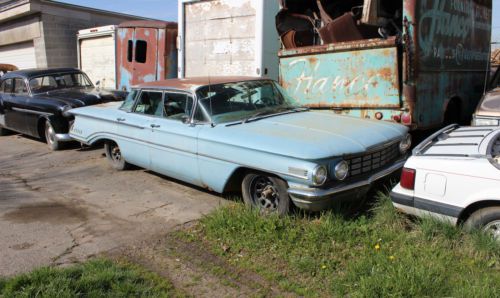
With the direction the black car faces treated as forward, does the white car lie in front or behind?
in front

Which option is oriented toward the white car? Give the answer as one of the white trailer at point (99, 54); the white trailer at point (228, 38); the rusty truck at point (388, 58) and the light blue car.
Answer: the light blue car

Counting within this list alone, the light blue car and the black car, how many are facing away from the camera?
0

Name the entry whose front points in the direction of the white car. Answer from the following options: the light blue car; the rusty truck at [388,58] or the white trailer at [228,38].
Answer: the light blue car

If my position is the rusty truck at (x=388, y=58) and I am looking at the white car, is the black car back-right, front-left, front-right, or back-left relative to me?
front-right

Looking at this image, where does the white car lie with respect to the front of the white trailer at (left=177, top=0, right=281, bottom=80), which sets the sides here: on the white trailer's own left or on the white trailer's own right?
on the white trailer's own right

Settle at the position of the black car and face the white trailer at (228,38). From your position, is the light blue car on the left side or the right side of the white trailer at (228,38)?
right

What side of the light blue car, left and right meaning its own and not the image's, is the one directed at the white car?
front

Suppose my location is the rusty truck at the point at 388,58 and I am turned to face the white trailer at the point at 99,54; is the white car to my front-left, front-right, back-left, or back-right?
back-left

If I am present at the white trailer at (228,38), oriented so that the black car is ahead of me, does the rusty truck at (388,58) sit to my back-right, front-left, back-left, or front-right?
back-left
